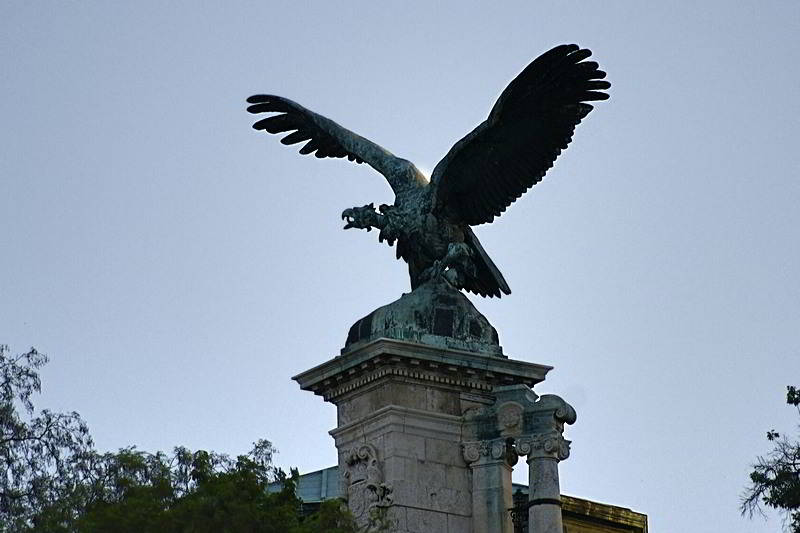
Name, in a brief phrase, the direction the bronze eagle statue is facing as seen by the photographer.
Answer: facing the viewer and to the left of the viewer
